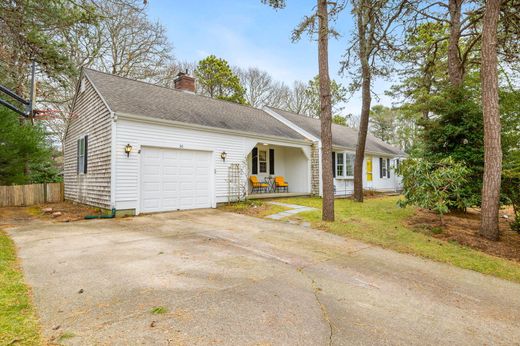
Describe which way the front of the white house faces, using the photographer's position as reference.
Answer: facing the viewer and to the right of the viewer

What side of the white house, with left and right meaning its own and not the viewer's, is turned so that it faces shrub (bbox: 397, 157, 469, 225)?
front

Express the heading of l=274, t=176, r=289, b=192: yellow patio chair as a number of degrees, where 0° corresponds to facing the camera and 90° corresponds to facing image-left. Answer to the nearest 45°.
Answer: approximately 315°

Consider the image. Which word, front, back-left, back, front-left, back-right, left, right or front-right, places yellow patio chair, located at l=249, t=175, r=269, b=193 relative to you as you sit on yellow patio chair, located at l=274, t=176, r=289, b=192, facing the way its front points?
right

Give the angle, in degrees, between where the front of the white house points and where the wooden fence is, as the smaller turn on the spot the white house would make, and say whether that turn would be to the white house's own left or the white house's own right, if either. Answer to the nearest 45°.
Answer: approximately 135° to the white house's own right

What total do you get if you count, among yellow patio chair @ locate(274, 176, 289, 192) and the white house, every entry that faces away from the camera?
0

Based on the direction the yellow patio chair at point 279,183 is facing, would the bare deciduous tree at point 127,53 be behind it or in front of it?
behind

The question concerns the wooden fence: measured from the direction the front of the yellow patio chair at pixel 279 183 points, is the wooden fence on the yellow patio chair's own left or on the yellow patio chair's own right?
on the yellow patio chair's own right

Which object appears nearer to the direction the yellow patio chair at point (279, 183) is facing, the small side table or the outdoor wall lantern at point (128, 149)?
the outdoor wall lantern

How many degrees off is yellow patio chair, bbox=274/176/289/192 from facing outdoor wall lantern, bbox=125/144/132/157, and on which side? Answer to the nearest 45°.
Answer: approximately 90° to its right
